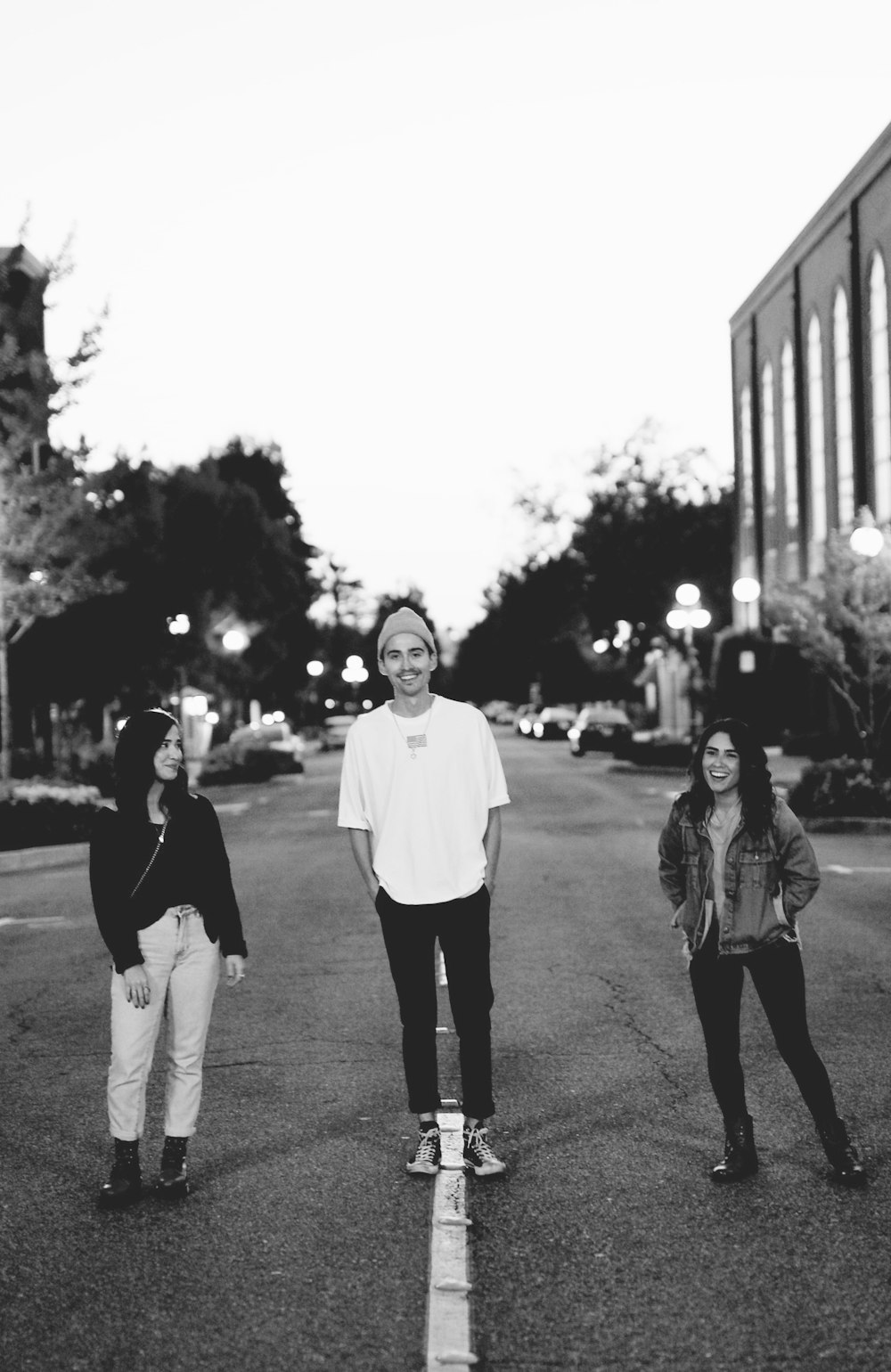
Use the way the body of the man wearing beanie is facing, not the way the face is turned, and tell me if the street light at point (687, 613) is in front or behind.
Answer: behind

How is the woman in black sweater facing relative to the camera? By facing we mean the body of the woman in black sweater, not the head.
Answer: toward the camera

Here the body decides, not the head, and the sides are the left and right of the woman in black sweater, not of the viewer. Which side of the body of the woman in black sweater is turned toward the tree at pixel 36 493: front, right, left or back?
back

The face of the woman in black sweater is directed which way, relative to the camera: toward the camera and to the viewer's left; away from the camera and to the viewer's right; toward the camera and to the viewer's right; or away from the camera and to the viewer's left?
toward the camera and to the viewer's right

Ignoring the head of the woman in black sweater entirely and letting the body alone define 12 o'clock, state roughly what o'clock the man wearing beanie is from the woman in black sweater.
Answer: The man wearing beanie is roughly at 9 o'clock from the woman in black sweater.

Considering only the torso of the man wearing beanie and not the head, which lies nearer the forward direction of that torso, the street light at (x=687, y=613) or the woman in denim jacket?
the woman in denim jacket

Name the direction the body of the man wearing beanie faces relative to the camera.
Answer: toward the camera

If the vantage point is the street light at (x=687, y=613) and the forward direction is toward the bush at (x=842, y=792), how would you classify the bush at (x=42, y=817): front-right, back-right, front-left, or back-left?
front-right

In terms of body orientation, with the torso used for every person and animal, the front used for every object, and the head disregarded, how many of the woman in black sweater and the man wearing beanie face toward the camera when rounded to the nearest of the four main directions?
2

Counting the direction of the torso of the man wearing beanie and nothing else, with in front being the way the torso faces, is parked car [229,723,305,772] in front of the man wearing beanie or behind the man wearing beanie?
behind

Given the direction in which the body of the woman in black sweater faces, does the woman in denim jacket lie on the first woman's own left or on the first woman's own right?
on the first woman's own left

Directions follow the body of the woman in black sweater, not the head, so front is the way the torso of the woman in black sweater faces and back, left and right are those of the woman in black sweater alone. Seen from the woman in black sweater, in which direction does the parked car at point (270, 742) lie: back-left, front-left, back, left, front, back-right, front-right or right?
back

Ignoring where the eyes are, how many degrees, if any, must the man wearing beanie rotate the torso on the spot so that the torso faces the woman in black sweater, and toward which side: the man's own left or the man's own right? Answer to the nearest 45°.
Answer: approximately 90° to the man's own right
